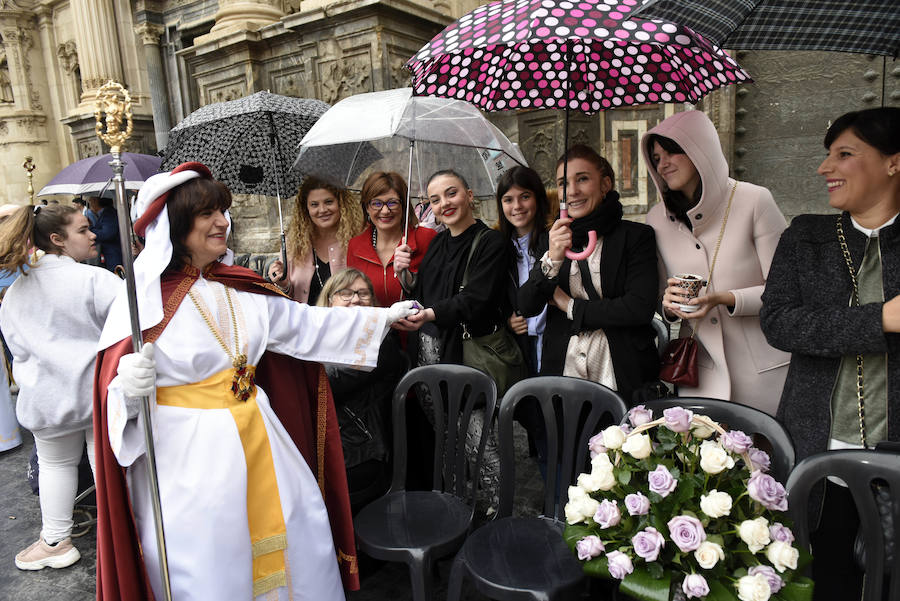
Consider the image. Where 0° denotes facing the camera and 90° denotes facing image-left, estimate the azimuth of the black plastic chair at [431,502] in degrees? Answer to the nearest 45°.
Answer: approximately 45°

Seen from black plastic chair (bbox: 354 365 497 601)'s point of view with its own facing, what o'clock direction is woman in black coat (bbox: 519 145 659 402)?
The woman in black coat is roughly at 7 o'clock from the black plastic chair.

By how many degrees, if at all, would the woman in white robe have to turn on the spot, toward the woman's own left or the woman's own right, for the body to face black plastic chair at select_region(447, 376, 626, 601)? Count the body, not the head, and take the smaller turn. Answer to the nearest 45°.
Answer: approximately 45° to the woman's own left

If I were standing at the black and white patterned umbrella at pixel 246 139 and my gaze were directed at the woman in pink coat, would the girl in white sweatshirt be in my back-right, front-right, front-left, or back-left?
back-right

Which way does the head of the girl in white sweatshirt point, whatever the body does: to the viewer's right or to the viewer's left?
to the viewer's right

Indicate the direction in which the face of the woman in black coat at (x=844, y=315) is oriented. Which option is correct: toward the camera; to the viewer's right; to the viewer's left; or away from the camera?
to the viewer's left

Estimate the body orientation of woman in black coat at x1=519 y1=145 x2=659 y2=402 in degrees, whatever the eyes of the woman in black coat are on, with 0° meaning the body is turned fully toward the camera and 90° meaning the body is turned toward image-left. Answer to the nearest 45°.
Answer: approximately 45°

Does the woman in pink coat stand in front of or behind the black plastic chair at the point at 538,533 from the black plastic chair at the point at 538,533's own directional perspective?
behind

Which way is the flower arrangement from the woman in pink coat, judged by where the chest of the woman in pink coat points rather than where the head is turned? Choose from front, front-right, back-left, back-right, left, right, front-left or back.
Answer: front-left

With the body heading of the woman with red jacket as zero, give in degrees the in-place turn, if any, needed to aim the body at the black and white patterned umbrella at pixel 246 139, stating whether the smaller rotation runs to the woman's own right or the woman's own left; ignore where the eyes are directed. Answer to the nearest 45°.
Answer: approximately 135° to the woman's own right

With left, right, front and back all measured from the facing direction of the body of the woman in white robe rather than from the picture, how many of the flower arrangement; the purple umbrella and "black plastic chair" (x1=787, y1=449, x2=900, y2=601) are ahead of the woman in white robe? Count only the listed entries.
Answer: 2
